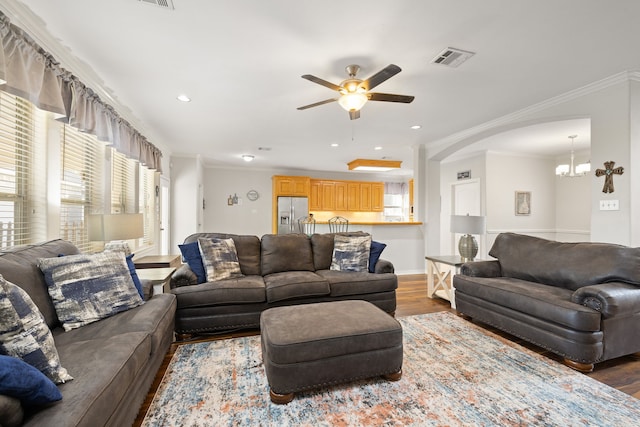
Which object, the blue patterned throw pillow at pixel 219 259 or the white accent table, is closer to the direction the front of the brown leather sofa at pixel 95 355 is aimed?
the white accent table

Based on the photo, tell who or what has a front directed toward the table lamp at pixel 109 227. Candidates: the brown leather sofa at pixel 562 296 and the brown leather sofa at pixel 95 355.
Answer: the brown leather sofa at pixel 562 296

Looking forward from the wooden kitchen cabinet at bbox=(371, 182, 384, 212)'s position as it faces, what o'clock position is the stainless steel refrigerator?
The stainless steel refrigerator is roughly at 2 o'clock from the wooden kitchen cabinet.

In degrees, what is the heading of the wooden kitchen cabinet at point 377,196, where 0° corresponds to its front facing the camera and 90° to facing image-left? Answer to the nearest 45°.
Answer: approximately 0°

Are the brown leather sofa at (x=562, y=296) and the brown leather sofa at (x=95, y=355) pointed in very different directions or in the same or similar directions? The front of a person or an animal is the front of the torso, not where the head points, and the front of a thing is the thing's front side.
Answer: very different directions

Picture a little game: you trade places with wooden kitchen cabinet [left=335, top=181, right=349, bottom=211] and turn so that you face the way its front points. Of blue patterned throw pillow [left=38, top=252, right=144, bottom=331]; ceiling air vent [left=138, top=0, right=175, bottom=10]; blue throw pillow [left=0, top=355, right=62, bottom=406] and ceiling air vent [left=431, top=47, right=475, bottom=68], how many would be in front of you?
4

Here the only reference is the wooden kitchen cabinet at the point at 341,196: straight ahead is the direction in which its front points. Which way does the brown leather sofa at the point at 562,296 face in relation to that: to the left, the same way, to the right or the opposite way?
to the right

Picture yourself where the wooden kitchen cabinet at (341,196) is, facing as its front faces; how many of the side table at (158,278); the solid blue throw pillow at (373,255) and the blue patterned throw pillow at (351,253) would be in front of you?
3

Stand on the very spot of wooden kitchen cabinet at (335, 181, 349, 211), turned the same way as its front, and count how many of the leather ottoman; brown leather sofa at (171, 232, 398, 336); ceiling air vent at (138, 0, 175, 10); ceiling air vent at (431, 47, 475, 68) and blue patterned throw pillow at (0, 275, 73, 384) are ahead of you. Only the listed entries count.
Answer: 5

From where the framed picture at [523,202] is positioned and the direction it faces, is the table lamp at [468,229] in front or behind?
in front
